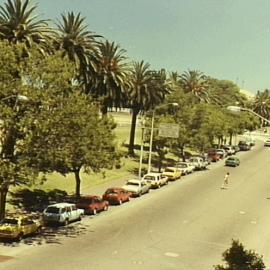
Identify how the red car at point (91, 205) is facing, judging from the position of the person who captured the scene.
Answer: facing away from the viewer and to the right of the viewer

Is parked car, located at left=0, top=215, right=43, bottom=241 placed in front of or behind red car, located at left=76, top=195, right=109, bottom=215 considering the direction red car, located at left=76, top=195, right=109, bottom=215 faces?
behind

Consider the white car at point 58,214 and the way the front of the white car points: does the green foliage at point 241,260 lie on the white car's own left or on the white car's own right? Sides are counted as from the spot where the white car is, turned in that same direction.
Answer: on the white car's own right

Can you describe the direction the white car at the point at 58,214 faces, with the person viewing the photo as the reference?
facing away from the viewer and to the right of the viewer

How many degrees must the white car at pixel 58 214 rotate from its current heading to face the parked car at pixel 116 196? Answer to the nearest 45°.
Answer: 0° — it already faces it
